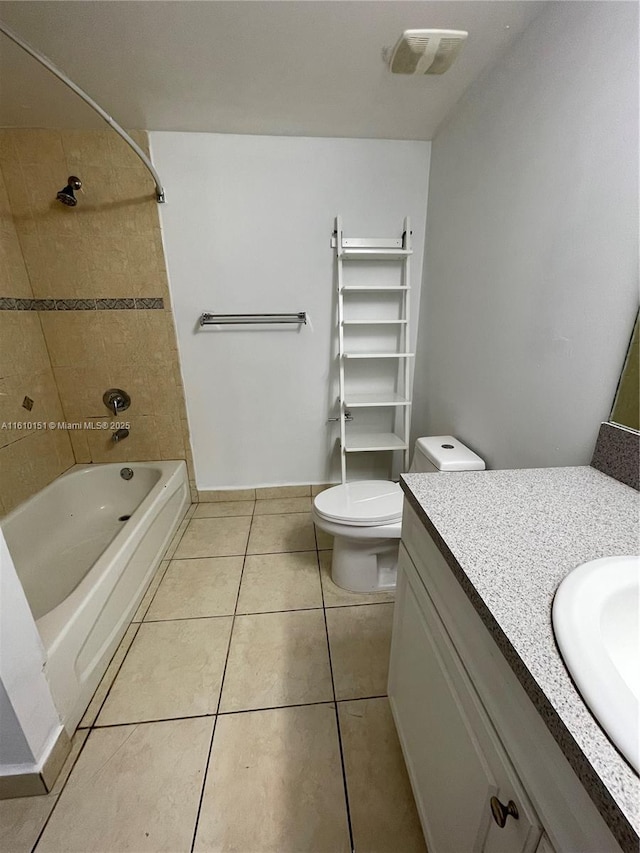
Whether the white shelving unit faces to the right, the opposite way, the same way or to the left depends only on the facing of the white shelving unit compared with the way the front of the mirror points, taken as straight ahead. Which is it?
to the left

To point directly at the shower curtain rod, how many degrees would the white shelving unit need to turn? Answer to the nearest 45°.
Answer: approximately 45° to its right

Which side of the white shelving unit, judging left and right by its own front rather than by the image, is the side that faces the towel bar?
right

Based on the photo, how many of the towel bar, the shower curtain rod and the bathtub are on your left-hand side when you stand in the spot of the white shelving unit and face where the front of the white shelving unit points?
0

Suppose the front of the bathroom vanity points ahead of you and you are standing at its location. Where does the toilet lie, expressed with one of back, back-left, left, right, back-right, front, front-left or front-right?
right

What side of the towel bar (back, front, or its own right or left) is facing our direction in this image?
front

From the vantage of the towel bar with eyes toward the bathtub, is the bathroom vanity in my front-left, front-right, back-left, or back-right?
front-left

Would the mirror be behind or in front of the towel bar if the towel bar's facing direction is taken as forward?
in front
